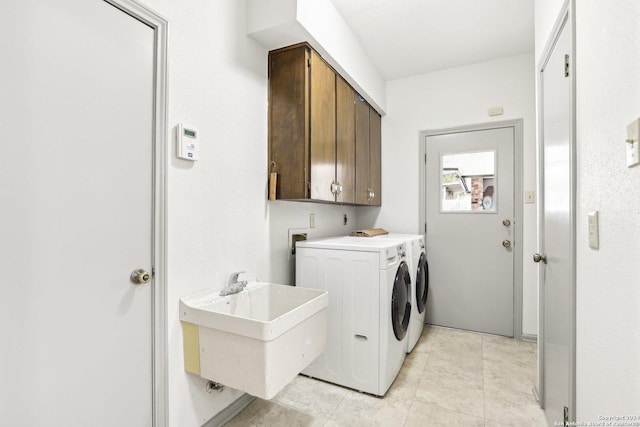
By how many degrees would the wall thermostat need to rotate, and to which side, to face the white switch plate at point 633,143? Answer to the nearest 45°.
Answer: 0° — it already faces it

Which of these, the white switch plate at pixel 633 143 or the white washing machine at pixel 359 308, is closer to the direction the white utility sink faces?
the white switch plate

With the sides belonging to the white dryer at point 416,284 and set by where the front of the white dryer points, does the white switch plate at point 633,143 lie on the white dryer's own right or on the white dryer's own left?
on the white dryer's own right

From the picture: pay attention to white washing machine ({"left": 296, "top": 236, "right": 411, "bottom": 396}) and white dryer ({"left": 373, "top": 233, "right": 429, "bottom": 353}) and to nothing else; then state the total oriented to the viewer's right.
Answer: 2

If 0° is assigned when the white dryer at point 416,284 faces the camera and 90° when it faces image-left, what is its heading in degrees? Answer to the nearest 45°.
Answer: approximately 270°

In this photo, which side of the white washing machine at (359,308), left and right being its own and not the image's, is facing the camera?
right

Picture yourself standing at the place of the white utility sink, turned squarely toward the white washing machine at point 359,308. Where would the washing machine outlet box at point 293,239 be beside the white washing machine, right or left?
left

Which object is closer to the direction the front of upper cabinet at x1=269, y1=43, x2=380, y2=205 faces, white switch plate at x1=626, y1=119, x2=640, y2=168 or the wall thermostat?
the white switch plate

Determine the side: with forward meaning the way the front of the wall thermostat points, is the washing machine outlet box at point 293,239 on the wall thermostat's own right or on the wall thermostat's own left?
on the wall thermostat's own left

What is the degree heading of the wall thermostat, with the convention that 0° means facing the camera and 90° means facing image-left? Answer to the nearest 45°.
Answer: approximately 315°

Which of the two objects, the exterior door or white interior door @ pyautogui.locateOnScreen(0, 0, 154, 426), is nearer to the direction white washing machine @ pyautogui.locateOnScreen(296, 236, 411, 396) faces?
the exterior door

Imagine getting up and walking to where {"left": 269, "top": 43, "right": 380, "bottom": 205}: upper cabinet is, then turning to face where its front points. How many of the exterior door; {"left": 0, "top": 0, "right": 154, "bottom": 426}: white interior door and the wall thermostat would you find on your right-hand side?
2

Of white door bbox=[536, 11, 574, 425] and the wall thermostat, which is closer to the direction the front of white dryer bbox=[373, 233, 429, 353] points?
the white door
